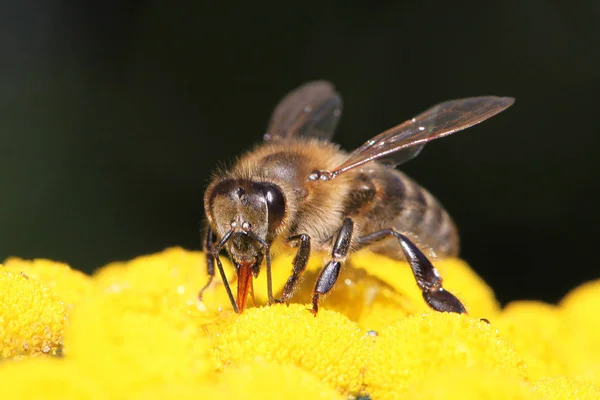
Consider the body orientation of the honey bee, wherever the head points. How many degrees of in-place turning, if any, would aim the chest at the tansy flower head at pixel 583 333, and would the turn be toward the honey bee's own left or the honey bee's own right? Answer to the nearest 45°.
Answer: approximately 135° to the honey bee's own left

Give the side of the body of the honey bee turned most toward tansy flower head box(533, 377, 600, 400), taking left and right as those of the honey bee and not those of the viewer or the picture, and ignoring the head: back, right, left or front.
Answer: left

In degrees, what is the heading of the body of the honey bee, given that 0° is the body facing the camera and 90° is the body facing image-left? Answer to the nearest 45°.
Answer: approximately 45°

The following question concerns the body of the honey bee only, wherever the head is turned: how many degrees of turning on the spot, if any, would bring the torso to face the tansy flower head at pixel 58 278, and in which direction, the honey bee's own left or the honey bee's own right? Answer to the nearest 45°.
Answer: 0° — it already faces it

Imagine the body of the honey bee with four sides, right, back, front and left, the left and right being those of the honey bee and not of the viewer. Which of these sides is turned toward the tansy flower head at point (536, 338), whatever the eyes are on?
left

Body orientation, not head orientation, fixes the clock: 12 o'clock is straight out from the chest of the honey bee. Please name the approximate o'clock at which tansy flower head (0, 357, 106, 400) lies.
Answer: The tansy flower head is roughly at 11 o'clock from the honey bee.

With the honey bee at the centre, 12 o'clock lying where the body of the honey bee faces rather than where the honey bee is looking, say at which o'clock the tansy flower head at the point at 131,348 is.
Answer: The tansy flower head is roughly at 11 o'clock from the honey bee.

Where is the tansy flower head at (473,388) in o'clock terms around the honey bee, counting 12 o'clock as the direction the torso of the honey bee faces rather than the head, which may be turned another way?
The tansy flower head is roughly at 10 o'clock from the honey bee.
